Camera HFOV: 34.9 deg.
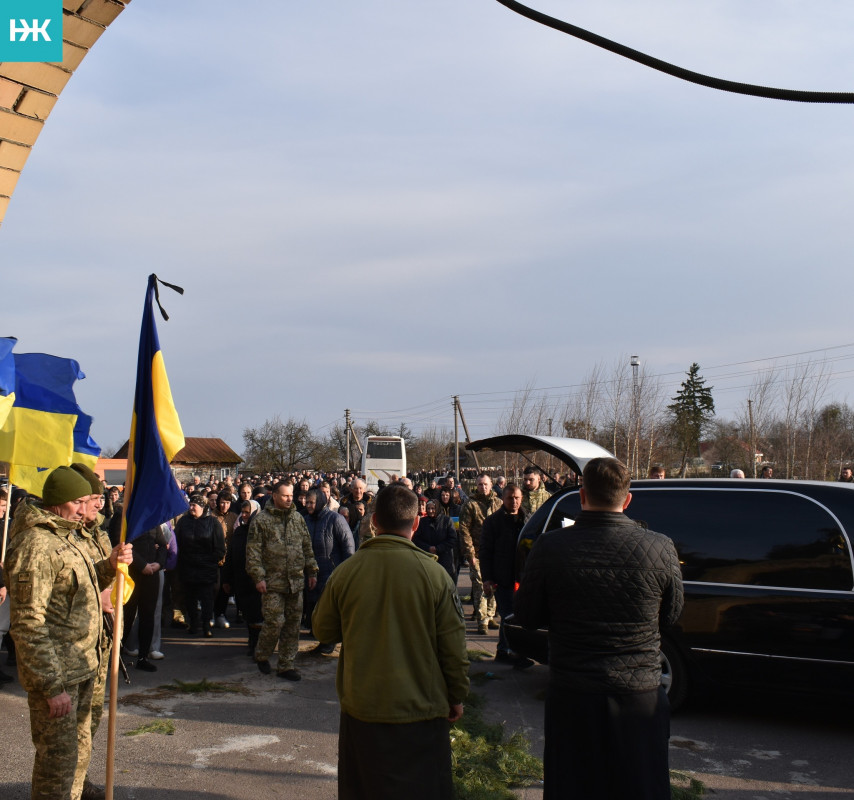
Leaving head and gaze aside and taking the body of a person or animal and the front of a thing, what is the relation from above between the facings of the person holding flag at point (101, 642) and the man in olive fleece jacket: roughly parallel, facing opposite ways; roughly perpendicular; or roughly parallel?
roughly perpendicular

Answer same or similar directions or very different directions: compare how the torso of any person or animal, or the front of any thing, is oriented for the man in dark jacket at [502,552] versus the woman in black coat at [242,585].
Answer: same or similar directions

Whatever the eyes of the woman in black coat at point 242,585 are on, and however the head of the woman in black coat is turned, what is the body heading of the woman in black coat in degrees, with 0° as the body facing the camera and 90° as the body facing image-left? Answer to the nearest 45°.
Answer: approximately 315°

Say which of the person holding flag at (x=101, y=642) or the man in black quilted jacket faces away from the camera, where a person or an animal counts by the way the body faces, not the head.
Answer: the man in black quilted jacket

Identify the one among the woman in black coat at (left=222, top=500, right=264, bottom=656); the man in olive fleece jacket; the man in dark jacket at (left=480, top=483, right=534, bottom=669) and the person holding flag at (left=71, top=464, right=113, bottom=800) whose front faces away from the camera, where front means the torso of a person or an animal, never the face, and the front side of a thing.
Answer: the man in olive fleece jacket

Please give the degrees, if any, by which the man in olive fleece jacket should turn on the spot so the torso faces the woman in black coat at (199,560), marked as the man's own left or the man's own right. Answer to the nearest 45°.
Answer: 0° — they already face them

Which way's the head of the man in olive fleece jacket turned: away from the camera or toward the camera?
away from the camera

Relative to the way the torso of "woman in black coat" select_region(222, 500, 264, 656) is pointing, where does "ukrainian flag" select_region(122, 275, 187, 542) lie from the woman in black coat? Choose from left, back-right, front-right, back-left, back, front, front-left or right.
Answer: front-right

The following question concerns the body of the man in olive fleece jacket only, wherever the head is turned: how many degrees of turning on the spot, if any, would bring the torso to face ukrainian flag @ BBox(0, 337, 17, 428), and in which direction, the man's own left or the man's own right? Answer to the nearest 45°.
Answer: approximately 45° to the man's own left

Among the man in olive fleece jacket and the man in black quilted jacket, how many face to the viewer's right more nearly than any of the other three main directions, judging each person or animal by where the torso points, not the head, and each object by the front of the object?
0

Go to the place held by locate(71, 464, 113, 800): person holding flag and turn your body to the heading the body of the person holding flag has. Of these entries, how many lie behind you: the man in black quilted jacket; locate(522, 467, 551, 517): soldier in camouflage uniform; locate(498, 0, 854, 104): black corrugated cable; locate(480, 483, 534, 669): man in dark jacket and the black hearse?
0

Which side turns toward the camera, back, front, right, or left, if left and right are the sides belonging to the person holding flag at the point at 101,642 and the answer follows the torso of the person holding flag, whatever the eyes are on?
right

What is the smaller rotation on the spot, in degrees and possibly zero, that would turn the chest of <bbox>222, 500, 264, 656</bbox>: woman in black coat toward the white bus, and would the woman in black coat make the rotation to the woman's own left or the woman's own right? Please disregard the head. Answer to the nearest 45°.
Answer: approximately 135° to the woman's own left

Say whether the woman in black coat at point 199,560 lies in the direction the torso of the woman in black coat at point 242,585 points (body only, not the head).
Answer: no

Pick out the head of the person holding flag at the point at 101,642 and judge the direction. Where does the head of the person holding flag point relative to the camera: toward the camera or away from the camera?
toward the camera

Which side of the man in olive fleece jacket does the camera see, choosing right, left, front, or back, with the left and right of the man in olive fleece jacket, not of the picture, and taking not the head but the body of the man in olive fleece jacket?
back

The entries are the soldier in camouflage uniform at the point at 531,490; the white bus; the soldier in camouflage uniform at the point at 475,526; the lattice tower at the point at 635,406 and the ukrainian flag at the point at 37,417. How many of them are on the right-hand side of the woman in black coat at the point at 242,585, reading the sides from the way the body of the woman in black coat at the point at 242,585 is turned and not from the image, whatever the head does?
1

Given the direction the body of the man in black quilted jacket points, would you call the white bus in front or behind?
in front

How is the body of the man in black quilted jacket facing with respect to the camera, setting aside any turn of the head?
away from the camera

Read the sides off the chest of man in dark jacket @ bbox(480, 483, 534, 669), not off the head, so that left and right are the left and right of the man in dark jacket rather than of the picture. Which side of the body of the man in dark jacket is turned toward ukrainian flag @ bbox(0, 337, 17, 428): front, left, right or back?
right
